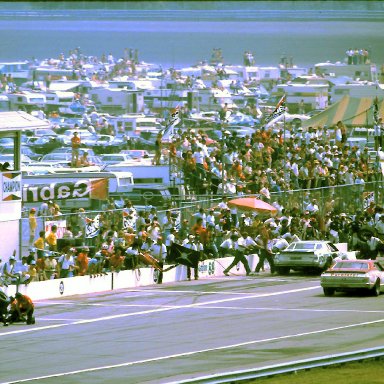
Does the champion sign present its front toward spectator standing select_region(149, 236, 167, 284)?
no

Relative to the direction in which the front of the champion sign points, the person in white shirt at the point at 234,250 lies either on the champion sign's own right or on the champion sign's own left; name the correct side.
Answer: on the champion sign's own left

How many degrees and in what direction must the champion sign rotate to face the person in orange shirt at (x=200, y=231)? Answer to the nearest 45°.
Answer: approximately 90° to its left

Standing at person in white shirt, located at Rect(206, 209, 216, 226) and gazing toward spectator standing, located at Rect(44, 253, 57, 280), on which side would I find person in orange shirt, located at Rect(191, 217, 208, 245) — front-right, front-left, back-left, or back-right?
front-left

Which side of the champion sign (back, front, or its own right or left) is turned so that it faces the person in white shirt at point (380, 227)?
left

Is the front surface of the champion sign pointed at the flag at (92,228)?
no

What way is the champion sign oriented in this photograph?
toward the camera

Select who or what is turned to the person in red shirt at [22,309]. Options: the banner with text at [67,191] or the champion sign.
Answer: the champion sign

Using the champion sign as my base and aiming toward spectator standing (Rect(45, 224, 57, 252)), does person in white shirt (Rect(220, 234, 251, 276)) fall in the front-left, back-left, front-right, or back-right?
front-left

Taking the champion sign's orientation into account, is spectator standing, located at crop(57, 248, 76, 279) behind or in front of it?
in front

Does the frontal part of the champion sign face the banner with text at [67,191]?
no
